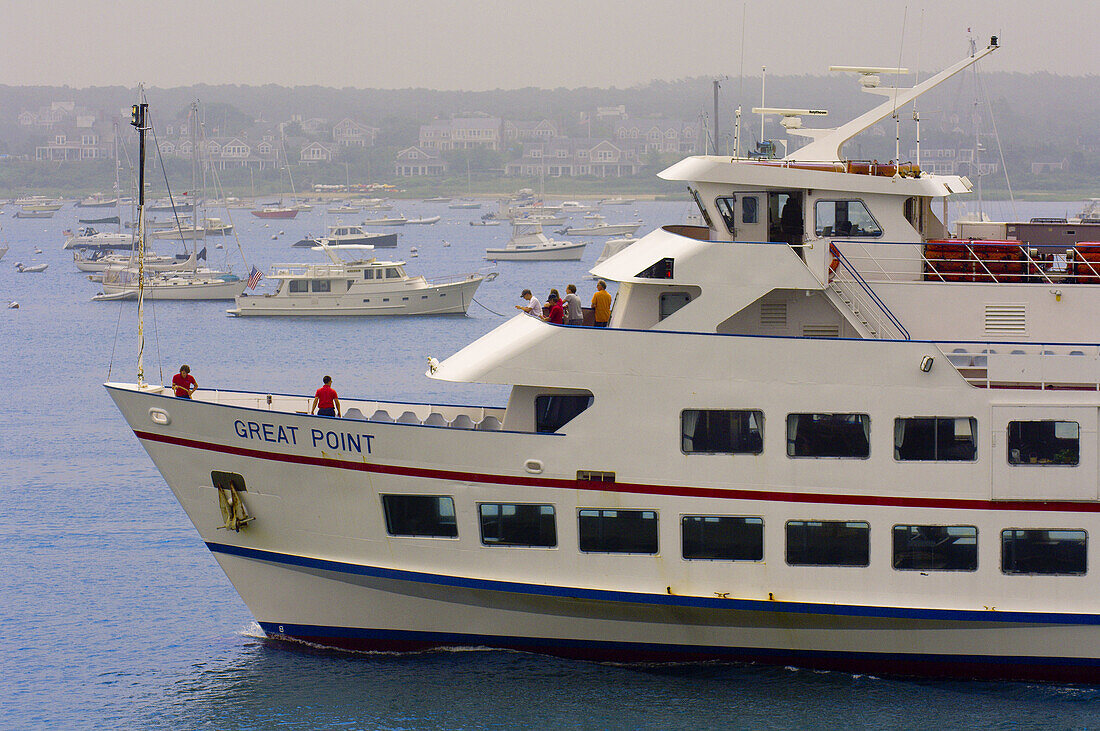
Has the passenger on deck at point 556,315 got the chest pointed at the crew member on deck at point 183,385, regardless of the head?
yes

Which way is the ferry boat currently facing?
to the viewer's left

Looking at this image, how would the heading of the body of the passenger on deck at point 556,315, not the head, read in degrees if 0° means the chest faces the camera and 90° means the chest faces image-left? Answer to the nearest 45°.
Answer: approximately 90°

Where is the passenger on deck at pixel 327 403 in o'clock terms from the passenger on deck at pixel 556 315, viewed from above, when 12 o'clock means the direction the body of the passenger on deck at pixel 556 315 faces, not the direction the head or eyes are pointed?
the passenger on deck at pixel 327 403 is roughly at 12 o'clock from the passenger on deck at pixel 556 315.
